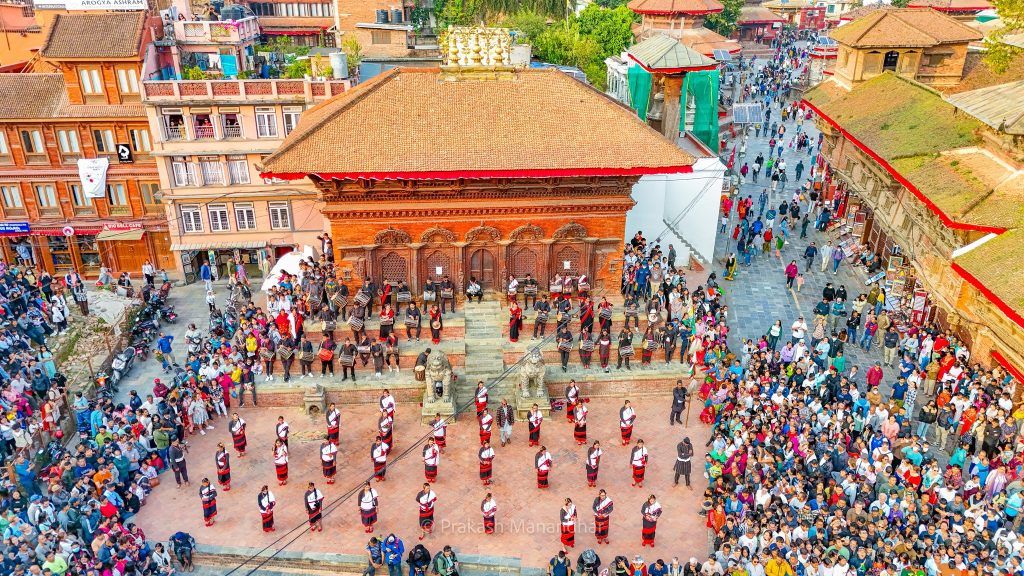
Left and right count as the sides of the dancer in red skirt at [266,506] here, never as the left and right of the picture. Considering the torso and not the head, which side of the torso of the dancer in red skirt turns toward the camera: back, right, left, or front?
front

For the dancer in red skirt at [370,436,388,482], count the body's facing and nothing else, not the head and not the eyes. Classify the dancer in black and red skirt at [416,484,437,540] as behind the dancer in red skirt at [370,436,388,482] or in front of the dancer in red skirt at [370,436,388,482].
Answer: in front

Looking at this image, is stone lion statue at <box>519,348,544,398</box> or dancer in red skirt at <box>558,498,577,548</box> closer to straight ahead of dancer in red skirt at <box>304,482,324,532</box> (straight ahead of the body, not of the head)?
the dancer in red skirt

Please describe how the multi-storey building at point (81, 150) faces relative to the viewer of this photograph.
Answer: facing the viewer

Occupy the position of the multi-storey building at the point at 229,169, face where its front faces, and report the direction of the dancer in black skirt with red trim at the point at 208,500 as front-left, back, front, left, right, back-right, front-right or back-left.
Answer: front

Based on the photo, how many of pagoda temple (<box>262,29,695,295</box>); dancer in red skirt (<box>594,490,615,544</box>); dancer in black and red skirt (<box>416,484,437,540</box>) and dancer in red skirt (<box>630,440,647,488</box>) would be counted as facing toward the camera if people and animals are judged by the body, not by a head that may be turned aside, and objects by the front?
4

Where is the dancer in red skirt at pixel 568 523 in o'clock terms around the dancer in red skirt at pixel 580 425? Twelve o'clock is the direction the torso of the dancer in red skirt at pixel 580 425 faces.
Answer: the dancer in red skirt at pixel 568 523 is roughly at 12 o'clock from the dancer in red skirt at pixel 580 425.

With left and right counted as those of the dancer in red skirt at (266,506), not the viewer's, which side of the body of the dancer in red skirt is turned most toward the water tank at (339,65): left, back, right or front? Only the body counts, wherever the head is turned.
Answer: back

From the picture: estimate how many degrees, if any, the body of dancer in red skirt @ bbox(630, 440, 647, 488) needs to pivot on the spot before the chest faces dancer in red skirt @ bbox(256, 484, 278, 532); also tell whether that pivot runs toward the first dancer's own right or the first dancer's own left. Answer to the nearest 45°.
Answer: approximately 90° to the first dancer's own right

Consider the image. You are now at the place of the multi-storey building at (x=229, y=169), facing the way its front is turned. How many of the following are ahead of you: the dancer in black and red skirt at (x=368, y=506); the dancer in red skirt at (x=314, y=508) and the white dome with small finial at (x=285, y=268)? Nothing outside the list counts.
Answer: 3

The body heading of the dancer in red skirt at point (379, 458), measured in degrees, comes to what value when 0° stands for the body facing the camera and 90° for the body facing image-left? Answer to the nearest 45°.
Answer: approximately 0°

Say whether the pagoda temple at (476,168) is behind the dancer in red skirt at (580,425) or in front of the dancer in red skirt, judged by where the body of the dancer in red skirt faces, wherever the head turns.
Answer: behind

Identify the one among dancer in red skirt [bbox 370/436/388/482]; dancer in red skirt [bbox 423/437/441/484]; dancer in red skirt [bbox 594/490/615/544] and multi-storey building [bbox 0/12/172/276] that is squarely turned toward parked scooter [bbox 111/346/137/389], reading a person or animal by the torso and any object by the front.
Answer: the multi-storey building

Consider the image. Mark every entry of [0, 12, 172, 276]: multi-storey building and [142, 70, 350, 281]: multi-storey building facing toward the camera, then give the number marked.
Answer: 2

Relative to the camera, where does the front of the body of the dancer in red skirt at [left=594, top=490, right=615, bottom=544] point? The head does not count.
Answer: toward the camera

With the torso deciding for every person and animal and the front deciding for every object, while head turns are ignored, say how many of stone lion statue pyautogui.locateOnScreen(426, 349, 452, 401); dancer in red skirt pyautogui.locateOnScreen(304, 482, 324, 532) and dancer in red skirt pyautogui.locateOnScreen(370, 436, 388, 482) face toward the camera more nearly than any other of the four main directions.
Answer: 3

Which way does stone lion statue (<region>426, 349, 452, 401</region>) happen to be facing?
toward the camera

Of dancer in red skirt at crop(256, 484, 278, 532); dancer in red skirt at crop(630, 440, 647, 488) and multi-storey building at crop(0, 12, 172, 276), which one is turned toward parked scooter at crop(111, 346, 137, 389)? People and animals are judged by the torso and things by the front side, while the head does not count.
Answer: the multi-storey building
